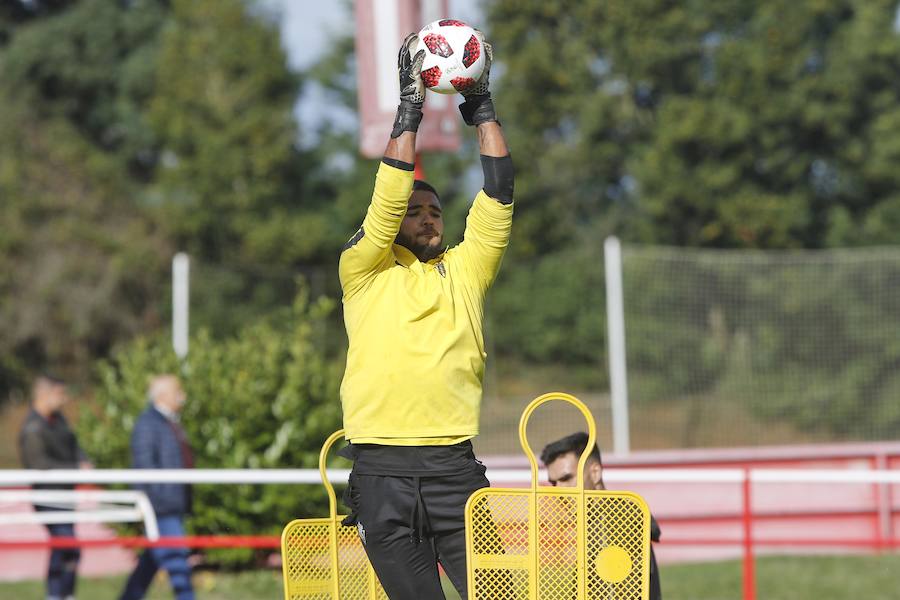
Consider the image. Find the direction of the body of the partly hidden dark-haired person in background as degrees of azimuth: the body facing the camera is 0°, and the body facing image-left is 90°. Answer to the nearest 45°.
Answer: approximately 45°

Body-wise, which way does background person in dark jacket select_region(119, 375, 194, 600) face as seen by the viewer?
to the viewer's right

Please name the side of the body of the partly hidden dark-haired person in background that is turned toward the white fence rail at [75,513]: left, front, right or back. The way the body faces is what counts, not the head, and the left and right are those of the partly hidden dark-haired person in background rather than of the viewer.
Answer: right

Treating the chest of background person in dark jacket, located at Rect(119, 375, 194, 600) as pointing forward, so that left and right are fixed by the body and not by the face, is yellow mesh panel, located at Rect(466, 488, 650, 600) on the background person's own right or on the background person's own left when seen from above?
on the background person's own right

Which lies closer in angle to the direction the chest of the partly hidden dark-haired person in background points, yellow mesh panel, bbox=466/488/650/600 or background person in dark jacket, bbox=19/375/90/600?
the yellow mesh panel

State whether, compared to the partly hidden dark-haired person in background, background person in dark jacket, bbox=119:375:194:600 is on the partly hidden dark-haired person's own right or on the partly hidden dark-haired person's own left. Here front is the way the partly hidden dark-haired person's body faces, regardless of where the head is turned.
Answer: on the partly hidden dark-haired person's own right

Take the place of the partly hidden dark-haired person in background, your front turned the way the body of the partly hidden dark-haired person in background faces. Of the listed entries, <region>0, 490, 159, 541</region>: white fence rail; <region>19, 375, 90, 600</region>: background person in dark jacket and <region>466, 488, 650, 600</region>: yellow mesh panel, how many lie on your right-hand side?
2
